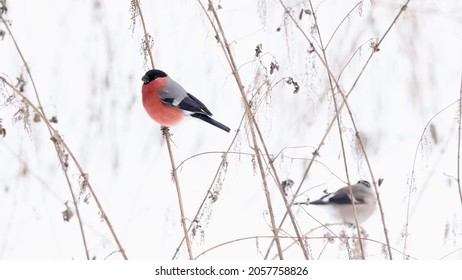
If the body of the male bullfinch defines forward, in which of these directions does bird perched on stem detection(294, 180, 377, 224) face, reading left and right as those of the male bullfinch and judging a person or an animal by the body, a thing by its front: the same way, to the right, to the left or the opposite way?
the opposite way

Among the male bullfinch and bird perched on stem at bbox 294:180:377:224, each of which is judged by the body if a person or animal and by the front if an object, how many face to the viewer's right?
1

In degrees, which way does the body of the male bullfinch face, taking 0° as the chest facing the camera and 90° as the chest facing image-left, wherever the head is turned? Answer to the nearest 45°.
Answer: approximately 90°

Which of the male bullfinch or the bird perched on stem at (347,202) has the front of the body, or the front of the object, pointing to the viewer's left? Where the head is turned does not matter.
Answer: the male bullfinch

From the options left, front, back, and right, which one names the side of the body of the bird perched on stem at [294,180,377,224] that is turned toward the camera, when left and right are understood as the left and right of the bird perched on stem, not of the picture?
right

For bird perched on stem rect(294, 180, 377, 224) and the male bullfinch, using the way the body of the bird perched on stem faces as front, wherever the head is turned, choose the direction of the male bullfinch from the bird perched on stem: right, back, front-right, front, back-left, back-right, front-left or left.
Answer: back-right
